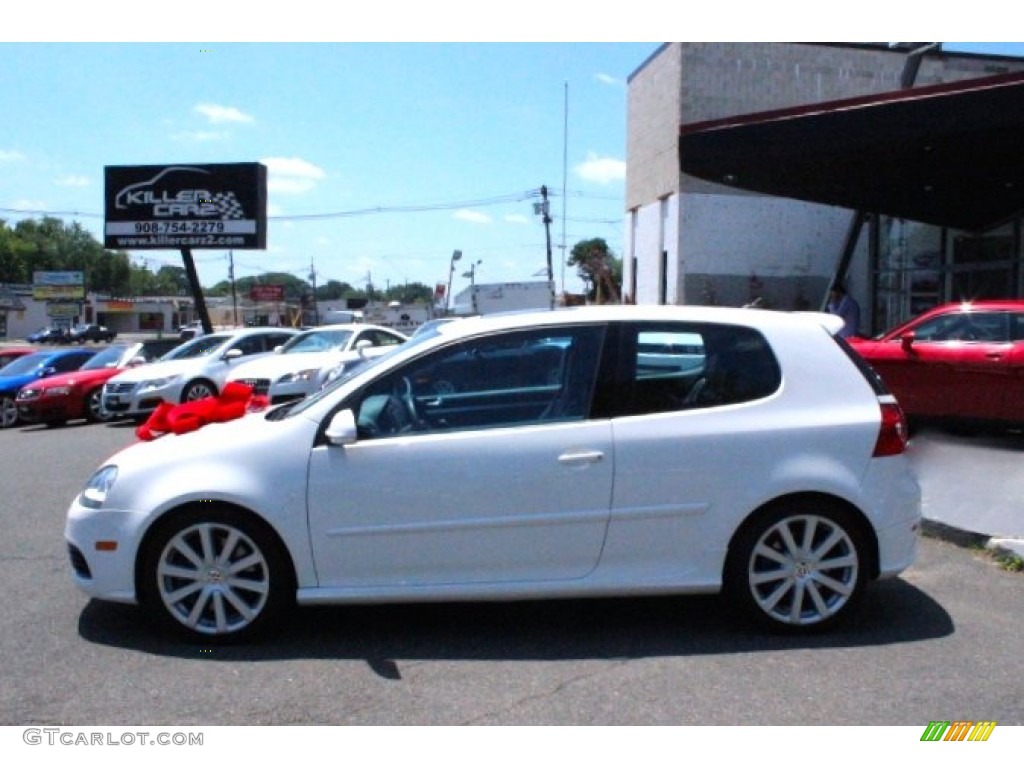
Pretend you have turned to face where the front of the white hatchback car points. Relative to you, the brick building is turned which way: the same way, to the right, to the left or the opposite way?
to the left

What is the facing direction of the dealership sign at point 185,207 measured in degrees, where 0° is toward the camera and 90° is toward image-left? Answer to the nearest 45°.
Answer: approximately 0°

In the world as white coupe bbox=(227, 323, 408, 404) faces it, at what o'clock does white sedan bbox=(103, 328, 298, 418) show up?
white sedan bbox=(103, 328, 298, 418) is roughly at 3 o'clock from white coupe bbox=(227, 323, 408, 404).

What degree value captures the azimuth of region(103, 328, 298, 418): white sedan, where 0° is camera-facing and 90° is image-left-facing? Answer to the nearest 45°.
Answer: approximately 45°

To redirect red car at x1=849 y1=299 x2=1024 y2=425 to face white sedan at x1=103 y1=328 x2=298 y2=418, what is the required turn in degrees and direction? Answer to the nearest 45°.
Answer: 0° — it already faces it

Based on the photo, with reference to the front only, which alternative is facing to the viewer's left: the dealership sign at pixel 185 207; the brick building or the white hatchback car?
the white hatchback car

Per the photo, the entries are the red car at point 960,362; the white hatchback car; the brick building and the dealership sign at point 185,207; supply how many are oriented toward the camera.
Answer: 2

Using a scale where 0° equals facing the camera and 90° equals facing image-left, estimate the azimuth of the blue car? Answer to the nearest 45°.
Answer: approximately 45°

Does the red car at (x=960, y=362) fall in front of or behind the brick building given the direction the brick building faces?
in front

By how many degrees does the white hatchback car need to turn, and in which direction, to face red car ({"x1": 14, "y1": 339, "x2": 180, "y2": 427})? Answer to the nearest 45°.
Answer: approximately 45° to its right

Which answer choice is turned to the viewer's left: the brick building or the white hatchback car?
the white hatchback car

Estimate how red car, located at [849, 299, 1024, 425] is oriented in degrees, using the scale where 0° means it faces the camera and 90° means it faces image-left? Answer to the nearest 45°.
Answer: approximately 90°

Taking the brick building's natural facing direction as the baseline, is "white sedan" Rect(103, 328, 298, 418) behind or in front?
in front

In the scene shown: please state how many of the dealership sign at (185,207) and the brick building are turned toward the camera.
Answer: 2

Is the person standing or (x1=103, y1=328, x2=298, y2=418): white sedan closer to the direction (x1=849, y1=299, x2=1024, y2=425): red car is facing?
the white sedan

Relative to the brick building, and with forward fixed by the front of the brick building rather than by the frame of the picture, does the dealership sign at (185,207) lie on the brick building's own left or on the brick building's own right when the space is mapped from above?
on the brick building's own right
